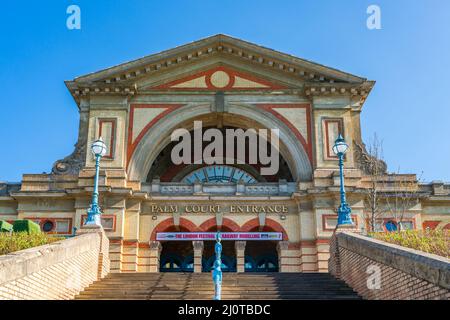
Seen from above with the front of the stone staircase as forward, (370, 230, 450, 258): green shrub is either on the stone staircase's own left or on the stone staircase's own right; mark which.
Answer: on the stone staircase's own left

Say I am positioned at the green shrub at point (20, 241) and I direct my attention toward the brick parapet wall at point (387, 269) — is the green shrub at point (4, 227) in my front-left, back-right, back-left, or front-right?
back-left

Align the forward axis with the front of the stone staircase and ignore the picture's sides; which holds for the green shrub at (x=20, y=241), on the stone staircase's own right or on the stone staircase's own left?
on the stone staircase's own right

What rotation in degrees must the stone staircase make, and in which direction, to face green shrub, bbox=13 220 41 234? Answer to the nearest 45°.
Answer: approximately 135° to its right

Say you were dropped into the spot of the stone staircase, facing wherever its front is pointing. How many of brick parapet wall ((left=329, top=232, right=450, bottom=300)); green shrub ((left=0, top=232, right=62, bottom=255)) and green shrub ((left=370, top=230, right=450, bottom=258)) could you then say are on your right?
1

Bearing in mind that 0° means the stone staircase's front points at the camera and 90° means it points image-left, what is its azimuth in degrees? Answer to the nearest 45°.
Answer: approximately 0°

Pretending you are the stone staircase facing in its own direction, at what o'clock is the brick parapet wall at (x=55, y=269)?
The brick parapet wall is roughly at 2 o'clock from the stone staircase.
